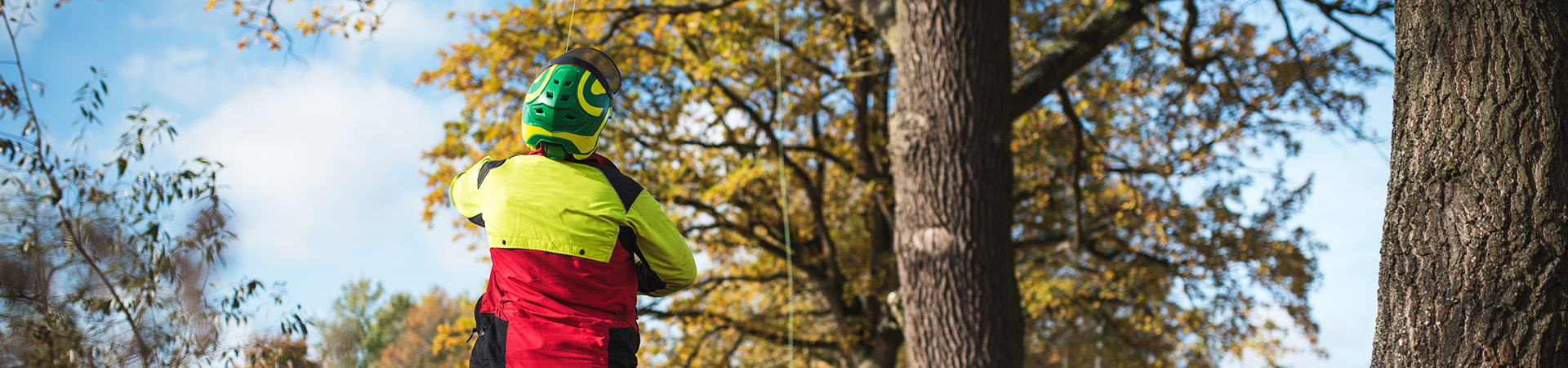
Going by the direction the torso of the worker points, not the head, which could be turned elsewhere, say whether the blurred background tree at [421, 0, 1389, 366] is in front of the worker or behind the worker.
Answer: in front

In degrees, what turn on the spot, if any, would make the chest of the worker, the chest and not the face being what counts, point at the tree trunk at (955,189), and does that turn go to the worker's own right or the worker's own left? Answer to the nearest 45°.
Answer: approximately 45° to the worker's own right

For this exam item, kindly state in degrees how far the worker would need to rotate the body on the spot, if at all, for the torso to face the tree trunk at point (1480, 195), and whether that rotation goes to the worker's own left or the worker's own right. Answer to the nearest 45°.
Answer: approximately 90° to the worker's own right

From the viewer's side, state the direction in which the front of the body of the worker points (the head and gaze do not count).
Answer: away from the camera
